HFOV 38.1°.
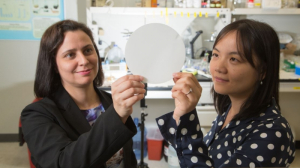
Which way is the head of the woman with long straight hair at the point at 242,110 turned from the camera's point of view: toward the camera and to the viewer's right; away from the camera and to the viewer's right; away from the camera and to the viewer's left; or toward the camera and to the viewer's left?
toward the camera and to the viewer's left

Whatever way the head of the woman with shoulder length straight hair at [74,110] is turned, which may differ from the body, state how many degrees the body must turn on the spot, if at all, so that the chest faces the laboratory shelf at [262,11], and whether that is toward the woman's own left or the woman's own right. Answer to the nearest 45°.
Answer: approximately 90° to the woman's own left

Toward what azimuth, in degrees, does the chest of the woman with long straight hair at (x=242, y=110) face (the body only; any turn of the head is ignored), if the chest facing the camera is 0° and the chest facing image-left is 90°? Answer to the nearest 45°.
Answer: approximately 45°

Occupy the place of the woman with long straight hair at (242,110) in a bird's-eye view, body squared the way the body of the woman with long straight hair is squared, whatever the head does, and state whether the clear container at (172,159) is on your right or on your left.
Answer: on your right

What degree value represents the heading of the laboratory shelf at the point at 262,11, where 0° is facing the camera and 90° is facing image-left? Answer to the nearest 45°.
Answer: approximately 0°

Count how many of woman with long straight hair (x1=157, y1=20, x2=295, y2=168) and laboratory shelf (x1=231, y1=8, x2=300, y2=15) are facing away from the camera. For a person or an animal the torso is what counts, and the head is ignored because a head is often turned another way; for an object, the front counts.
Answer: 0

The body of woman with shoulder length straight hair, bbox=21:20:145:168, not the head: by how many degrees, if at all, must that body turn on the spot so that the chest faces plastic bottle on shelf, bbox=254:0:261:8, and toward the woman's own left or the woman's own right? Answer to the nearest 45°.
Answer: approximately 90° to the woman's own left

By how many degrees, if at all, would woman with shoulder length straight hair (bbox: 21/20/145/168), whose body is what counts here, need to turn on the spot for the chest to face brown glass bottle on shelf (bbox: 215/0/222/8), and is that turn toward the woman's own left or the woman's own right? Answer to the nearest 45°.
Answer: approximately 90° to the woman's own left

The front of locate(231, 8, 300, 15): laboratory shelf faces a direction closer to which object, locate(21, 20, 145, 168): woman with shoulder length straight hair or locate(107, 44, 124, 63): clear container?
the woman with shoulder length straight hair

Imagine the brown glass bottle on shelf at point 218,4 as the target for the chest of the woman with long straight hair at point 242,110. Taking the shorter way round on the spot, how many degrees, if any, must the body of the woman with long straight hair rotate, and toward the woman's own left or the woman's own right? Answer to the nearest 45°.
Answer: approximately 135° to the woman's own right

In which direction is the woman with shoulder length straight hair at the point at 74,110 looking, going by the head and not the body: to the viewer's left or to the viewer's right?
to the viewer's right

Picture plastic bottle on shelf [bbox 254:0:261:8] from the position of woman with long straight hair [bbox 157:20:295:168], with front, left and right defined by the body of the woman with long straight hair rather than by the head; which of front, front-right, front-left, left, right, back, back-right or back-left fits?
back-right

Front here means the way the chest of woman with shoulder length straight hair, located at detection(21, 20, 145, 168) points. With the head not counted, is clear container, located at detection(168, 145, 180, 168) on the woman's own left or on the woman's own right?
on the woman's own left
